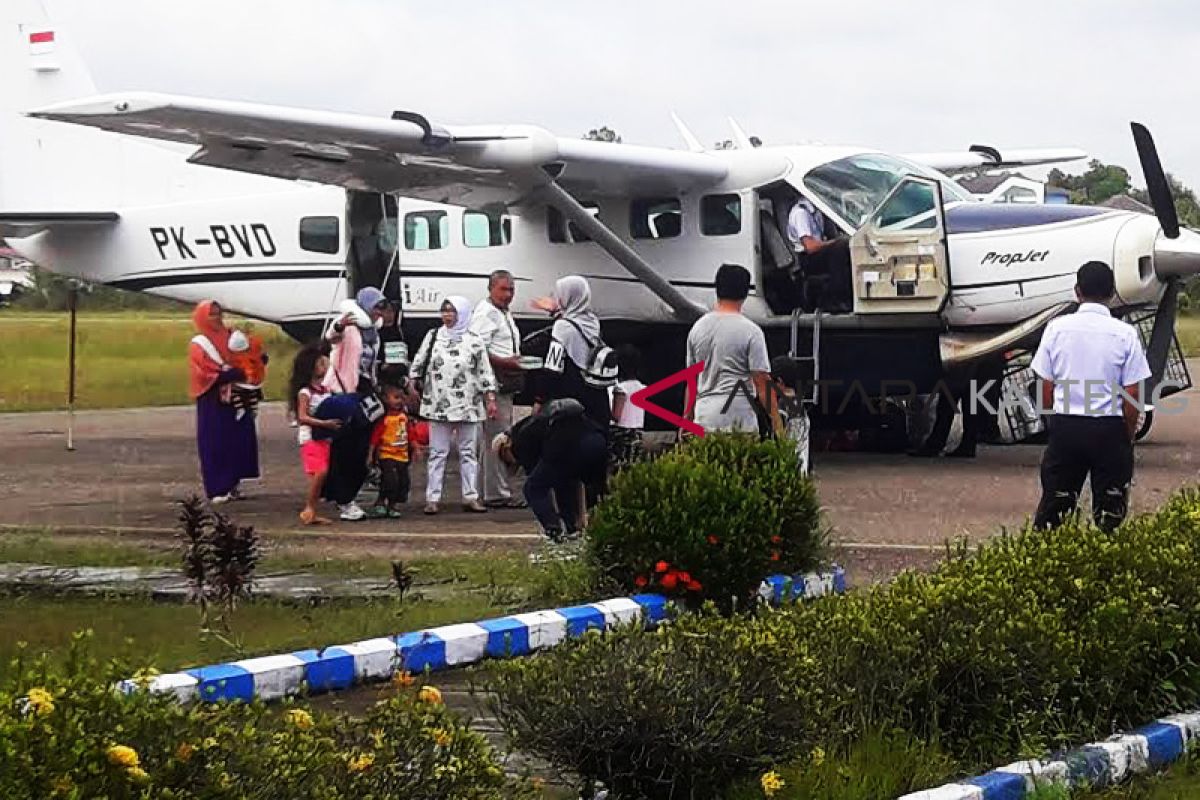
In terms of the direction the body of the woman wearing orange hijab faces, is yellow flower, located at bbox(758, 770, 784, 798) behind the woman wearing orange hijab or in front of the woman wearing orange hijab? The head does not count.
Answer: in front

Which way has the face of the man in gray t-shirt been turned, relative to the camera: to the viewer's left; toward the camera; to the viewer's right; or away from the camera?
away from the camera

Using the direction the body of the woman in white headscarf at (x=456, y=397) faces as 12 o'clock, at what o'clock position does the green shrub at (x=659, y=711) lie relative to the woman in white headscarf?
The green shrub is roughly at 12 o'clock from the woman in white headscarf.

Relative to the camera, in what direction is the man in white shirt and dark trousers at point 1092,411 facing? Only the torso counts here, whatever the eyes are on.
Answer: away from the camera

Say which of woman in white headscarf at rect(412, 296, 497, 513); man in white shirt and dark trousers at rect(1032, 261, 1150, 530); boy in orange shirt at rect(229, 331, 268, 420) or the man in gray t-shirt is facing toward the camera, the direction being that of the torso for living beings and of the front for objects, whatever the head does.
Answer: the woman in white headscarf

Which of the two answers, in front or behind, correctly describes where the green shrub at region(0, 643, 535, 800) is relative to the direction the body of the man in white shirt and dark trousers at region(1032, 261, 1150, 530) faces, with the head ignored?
behind

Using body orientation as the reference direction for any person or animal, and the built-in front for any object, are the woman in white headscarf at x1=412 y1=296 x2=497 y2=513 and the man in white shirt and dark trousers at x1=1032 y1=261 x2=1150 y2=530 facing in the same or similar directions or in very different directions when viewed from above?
very different directions

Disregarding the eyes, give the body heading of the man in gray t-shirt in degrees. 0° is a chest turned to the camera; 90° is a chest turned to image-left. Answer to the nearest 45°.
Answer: approximately 180°

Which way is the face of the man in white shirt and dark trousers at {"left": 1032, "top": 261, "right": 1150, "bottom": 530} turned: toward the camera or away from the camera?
away from the camera

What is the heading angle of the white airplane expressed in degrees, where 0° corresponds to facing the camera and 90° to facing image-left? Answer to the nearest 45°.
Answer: approximately 315°
